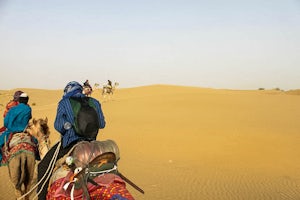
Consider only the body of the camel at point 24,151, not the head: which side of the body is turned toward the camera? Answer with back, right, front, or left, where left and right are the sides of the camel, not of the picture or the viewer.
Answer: back
